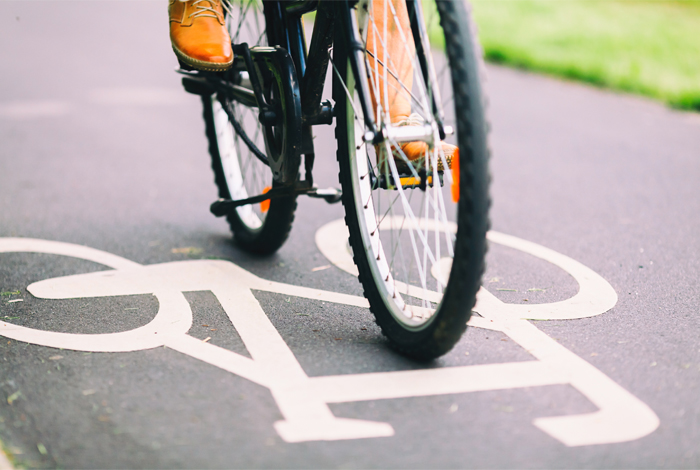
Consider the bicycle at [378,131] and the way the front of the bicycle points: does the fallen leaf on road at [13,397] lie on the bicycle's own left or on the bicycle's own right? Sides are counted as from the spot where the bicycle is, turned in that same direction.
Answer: on the bicycle's own right

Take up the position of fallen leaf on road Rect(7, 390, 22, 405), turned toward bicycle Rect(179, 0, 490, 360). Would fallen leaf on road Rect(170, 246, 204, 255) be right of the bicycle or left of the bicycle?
left

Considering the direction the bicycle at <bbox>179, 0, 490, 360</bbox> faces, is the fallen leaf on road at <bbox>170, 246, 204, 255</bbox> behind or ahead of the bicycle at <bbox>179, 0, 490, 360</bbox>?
behind

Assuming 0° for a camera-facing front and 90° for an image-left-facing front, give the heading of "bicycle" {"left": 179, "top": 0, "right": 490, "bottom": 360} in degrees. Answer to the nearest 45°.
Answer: approximately 315°

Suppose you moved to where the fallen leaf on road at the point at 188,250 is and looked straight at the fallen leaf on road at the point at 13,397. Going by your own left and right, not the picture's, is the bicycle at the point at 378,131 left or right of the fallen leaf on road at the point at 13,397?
left
